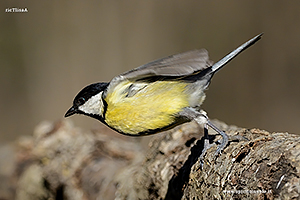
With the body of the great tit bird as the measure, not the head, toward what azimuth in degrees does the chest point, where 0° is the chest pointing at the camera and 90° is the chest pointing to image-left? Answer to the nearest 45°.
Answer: approximately 90°
